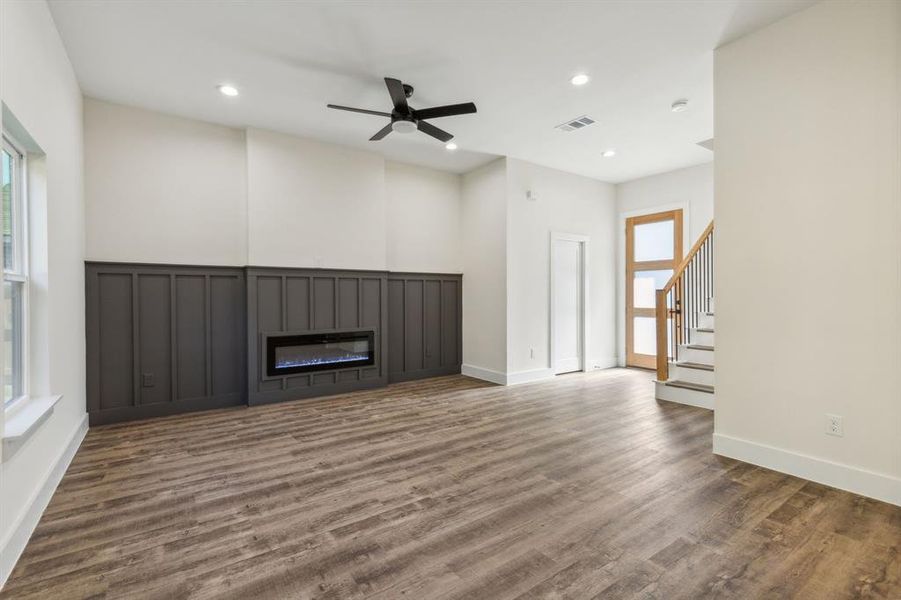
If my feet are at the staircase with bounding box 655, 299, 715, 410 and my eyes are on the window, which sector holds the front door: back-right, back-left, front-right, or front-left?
back-right

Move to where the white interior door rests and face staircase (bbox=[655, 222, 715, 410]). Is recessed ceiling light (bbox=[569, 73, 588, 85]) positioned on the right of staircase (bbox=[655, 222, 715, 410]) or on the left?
right

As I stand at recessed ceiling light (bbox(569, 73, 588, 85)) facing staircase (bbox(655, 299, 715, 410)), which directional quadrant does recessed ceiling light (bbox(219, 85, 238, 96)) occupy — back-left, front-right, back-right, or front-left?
back-left

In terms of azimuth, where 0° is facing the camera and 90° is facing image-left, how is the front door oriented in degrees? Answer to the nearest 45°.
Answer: approximately 45°

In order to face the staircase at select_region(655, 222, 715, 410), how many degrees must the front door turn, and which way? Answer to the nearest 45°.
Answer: approximately 45° to its left

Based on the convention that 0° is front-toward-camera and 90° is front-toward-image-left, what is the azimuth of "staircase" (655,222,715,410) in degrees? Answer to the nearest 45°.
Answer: approximately 45°
